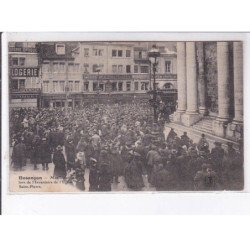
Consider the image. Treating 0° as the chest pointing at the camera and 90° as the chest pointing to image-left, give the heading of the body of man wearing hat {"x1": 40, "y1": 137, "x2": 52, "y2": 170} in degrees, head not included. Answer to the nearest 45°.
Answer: approximately 180°

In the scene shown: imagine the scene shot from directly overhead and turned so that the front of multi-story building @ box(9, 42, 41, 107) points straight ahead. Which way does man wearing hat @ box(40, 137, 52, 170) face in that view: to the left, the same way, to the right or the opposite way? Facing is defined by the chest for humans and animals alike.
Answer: the opposite way

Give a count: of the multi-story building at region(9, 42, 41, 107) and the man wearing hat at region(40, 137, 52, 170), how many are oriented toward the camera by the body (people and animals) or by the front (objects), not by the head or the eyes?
1

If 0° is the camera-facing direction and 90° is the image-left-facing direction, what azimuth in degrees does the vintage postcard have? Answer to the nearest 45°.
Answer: approximately 0°

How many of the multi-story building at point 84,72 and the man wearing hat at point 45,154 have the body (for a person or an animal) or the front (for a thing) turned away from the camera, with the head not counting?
1
